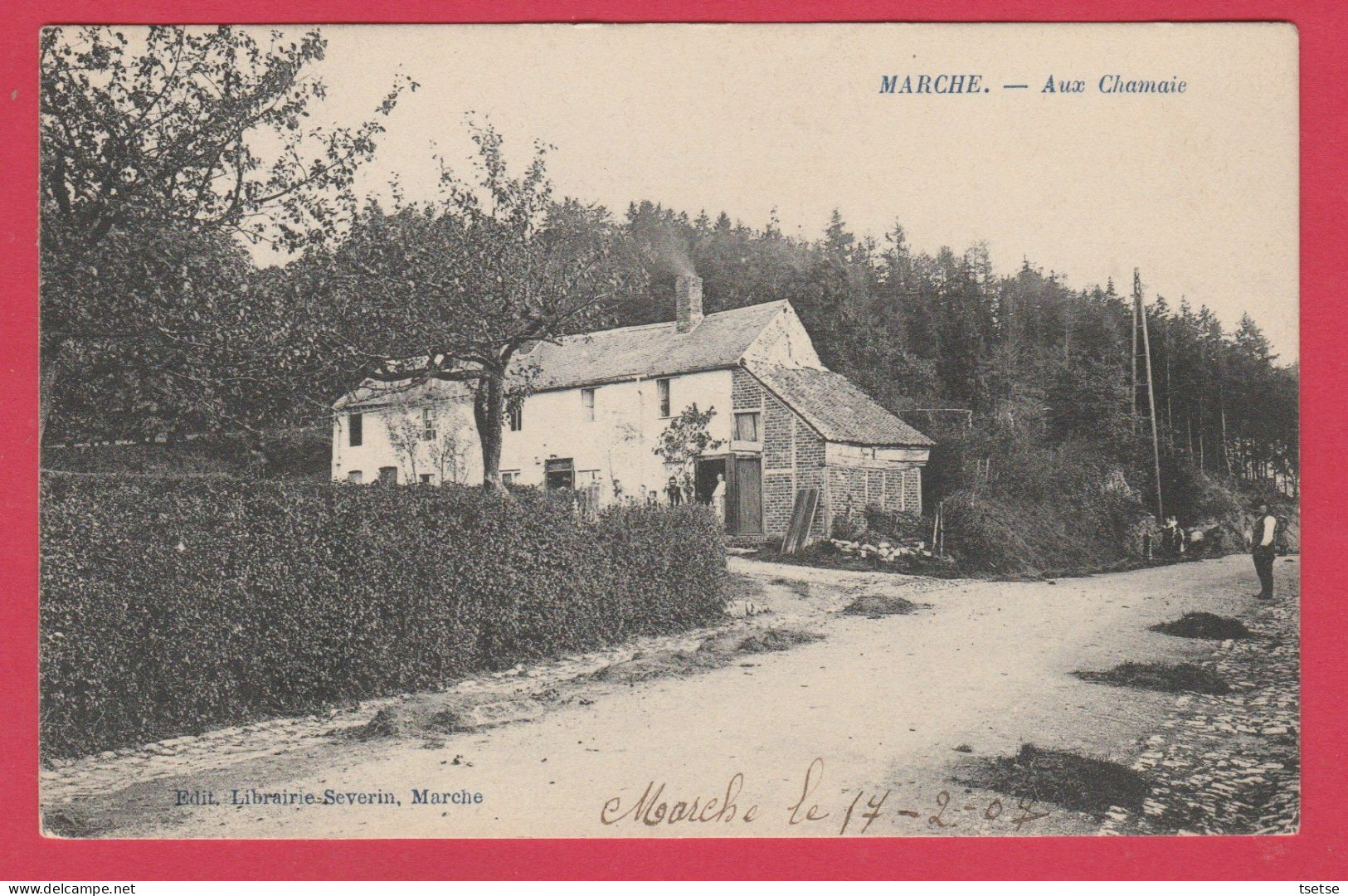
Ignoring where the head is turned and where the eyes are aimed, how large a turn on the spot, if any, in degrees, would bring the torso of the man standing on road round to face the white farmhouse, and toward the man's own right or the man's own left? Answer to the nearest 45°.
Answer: approximately 90° to the man's own right

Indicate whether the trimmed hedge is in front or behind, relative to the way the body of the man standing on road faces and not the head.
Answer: in front
